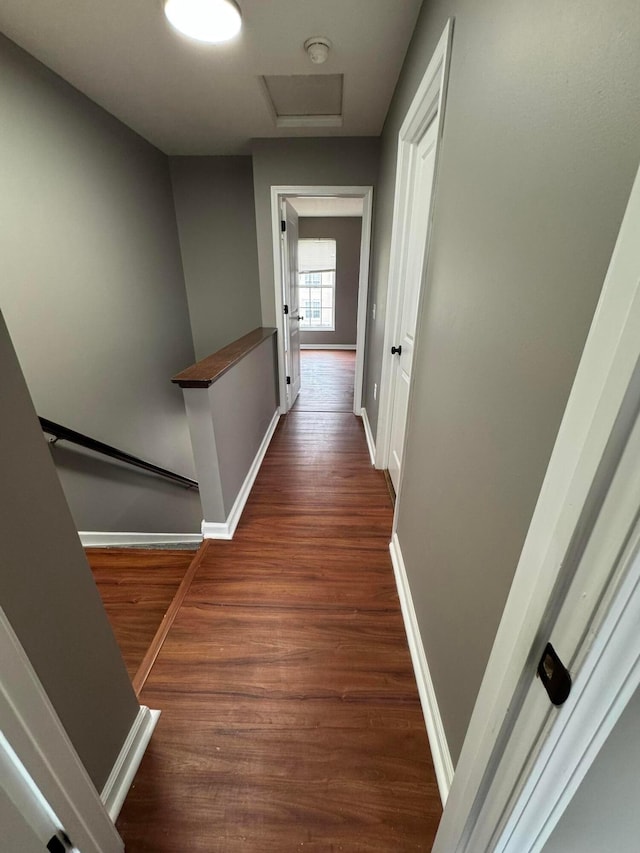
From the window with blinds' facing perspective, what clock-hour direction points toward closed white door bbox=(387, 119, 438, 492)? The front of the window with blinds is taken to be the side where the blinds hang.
The closed white door is roughly at 12 o'clock from the window with blinds.

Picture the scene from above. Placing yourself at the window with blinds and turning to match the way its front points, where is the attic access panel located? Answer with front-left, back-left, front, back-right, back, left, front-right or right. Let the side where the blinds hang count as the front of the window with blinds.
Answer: front

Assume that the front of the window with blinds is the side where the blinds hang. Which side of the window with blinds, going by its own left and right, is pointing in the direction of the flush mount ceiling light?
front

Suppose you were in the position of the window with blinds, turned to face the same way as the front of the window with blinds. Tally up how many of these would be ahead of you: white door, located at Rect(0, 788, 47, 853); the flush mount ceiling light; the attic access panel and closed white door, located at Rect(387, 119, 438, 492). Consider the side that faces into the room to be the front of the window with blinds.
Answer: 4

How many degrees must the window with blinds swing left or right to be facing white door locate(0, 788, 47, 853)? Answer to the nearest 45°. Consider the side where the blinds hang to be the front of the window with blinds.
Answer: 0° — it already faces it

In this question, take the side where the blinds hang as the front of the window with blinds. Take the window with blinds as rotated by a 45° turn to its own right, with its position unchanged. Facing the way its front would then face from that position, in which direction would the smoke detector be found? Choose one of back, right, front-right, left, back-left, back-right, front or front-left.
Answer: front-left

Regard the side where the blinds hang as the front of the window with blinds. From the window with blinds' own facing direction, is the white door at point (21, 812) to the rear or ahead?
ahead

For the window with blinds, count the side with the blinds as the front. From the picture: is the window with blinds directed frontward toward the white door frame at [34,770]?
yes

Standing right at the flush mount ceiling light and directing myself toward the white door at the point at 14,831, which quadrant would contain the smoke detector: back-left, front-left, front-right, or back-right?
back-left

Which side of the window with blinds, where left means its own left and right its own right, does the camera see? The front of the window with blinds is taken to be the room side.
front
